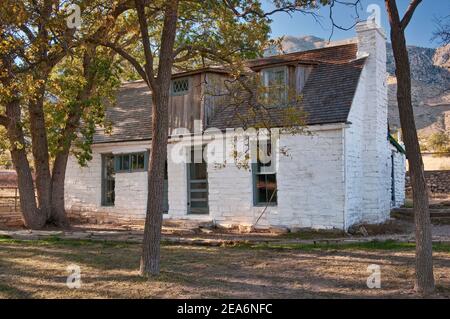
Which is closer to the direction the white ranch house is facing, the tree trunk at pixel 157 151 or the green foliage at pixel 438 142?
the tree trunk

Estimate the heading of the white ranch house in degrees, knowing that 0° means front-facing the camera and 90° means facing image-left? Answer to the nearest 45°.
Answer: approximately 45°

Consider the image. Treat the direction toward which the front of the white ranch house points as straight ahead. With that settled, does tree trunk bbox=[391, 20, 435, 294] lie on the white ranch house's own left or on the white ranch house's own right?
on the white ranch house's own left

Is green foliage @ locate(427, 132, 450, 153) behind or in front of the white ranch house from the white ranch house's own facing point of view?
behind
